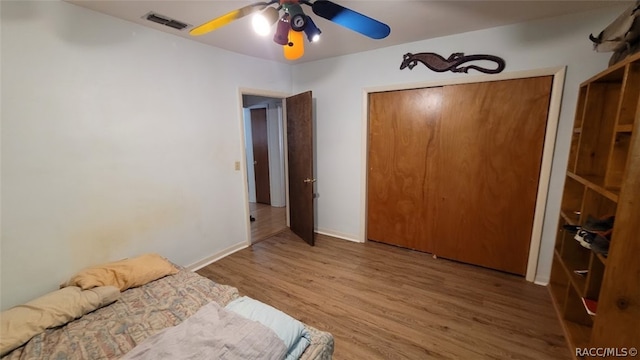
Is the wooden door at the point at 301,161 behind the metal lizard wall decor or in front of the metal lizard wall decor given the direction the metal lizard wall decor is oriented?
in front

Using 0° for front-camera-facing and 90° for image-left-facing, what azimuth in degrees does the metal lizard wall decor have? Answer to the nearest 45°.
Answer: approximately 90°

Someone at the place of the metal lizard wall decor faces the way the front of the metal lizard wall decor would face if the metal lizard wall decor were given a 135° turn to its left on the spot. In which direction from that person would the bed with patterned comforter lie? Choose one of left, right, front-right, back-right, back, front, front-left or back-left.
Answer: right

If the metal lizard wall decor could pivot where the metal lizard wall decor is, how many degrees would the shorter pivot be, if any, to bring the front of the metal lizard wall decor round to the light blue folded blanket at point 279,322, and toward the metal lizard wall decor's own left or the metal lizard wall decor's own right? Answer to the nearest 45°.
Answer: approximately 90° to the metal lizard wall decor's own left

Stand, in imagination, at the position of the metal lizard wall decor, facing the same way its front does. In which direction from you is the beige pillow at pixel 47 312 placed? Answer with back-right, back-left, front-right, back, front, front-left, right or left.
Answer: front-left

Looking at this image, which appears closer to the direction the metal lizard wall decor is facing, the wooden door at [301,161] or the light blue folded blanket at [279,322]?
the wooden door

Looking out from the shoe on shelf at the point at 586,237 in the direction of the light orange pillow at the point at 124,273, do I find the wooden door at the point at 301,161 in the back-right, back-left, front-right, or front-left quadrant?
front-right
